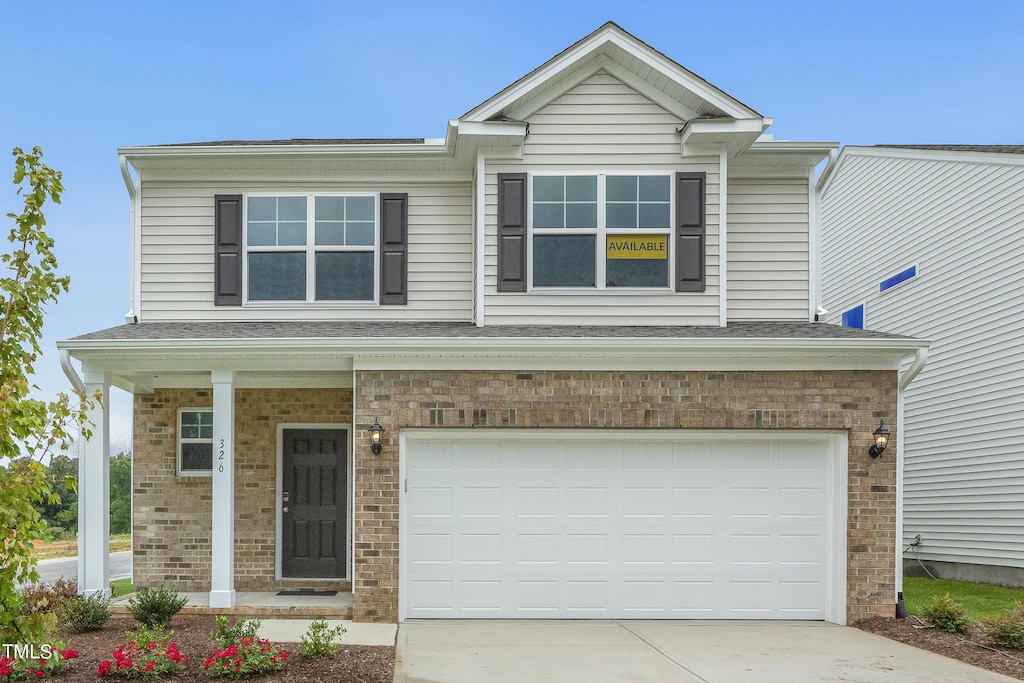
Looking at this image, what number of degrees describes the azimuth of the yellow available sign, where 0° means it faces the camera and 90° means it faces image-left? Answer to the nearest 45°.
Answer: approximately 0°

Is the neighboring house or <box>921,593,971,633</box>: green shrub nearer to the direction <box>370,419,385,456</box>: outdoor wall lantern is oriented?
the green shrub

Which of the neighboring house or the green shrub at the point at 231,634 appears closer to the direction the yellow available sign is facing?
the green shrub

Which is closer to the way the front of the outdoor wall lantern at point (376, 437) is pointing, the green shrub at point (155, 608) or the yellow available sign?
the green shrub

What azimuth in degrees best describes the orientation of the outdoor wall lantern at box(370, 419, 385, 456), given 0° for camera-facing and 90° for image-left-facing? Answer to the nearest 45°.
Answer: approximately 0°
